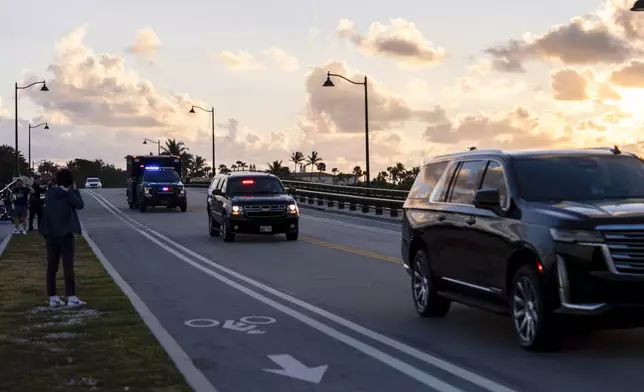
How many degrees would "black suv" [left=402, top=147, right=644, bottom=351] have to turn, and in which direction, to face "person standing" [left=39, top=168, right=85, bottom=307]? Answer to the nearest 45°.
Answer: approximately 135° to its right

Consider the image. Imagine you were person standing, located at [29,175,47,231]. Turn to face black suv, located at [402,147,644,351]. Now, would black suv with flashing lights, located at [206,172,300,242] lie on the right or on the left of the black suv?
left

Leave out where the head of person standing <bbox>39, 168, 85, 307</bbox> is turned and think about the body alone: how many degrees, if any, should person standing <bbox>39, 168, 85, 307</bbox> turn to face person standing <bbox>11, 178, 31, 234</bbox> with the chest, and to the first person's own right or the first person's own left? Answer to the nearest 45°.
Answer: approximately 45° to the first person's own left

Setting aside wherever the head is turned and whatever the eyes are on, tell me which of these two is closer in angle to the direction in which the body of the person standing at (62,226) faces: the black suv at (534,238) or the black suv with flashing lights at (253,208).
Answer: the black suv with flashing lights

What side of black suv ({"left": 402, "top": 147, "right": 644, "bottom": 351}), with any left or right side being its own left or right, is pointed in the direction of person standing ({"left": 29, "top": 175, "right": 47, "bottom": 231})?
back

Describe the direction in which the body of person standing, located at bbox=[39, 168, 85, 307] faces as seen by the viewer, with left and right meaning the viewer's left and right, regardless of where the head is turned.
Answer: facing away from the viewer and to the right of the viewer

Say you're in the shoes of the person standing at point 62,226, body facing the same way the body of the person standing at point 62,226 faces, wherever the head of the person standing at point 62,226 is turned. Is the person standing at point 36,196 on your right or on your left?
on your left

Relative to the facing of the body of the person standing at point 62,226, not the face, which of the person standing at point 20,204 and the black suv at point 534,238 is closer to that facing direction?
the person standing

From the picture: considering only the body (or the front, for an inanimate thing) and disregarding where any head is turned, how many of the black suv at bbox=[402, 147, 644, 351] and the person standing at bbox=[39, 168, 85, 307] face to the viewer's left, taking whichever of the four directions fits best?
0

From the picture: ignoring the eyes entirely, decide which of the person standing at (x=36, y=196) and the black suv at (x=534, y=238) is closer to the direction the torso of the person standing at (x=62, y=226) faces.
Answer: the person standing

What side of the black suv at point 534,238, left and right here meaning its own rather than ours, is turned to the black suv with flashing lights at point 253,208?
back

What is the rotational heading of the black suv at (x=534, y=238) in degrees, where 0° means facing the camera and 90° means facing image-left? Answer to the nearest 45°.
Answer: approximately 315°

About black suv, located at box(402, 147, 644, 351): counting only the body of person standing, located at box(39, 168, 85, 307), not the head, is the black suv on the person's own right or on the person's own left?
on the person's own right

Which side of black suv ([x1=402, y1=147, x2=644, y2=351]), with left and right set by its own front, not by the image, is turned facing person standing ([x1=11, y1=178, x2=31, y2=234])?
back

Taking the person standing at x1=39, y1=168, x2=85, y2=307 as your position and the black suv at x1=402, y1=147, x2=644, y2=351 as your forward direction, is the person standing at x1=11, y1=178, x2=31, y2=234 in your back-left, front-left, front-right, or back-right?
back-left
